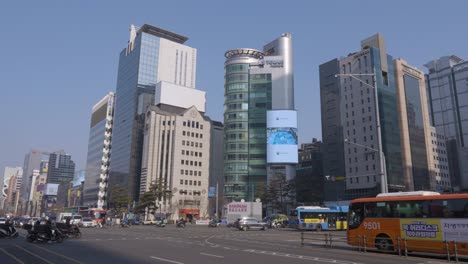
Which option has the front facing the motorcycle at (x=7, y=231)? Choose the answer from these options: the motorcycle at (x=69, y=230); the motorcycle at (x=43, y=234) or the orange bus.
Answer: the orange bus

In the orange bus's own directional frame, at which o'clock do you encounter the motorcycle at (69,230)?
The motorcycle is roughly at 12 o'clock from the orange bus.

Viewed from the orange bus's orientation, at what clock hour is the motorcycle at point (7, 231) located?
The motorcycle is roughly at 12 o'clock from the orange bus.

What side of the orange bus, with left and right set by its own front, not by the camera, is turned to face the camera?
left
